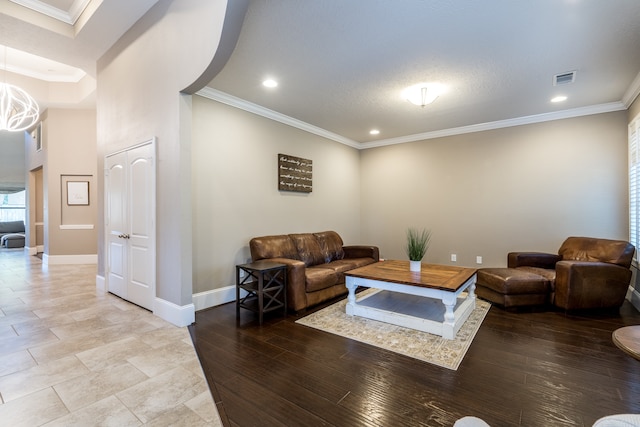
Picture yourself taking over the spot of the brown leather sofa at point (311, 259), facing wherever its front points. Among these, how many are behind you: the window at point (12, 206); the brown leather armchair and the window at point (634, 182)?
1

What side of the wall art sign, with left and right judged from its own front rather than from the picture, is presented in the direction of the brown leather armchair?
front

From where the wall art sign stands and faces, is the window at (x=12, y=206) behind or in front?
behind

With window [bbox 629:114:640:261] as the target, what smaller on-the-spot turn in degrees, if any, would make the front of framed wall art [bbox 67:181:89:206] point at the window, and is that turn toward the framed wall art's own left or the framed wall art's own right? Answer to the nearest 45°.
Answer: approximately 45° to the framed wall art's own left

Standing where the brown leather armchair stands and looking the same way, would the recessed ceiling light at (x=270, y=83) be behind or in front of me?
in front

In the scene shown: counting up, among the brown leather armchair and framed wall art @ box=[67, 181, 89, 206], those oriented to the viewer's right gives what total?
0

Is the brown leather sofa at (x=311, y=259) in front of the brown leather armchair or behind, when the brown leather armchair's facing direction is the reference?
in front

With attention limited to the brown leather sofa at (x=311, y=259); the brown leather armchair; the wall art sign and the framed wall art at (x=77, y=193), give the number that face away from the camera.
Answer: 0

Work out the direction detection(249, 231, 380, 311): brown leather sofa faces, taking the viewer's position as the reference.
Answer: facing the viewer and to the right of the viewer

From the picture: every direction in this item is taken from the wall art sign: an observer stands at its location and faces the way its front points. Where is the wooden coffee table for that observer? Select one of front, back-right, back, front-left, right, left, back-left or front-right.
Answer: front

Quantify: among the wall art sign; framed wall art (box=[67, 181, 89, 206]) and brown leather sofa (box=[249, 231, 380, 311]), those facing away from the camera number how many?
0

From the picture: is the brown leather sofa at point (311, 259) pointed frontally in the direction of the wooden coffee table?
yes

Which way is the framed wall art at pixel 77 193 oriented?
toward the camera

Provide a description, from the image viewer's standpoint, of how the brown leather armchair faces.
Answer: facing the viewer and to the left of the viewer

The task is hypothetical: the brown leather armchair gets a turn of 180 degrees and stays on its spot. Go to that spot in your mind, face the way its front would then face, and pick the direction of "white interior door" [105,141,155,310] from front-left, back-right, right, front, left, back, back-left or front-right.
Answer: back

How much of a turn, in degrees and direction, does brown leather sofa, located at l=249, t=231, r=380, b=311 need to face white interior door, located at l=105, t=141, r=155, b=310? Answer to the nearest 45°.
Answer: approximately 135° to its right

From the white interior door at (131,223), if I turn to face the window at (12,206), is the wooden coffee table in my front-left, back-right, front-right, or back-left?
back-right
